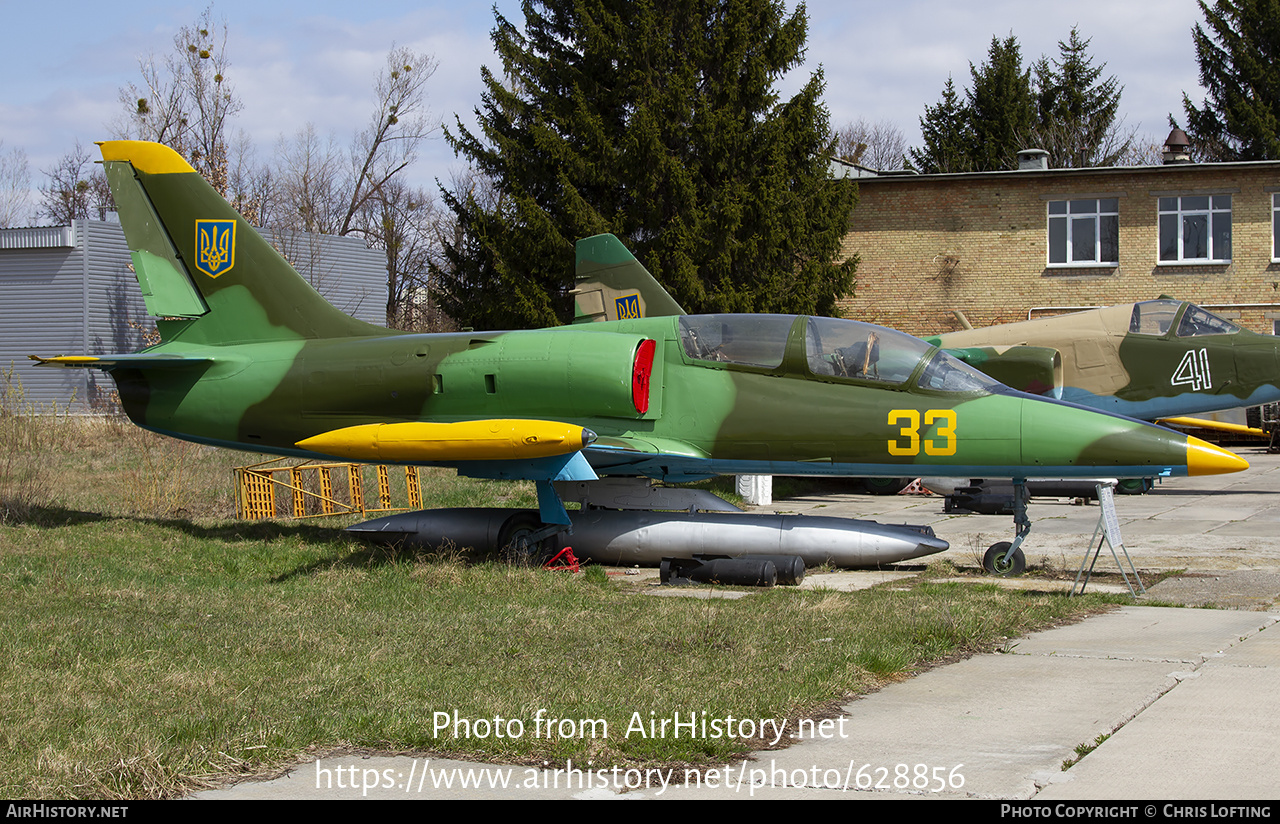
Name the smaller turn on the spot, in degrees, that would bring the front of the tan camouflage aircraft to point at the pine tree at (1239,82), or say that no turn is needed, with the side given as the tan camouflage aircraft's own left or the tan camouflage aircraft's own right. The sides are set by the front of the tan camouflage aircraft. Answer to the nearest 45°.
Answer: approximately 90° to the tan camouflage aircraft's own left

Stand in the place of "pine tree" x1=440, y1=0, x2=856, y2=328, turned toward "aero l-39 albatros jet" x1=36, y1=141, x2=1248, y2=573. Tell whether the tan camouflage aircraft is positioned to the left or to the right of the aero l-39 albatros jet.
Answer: left

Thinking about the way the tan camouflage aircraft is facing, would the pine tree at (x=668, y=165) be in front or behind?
behind

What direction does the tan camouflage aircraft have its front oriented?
to the viewer's right

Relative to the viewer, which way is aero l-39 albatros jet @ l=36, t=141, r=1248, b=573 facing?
to the viewer's right

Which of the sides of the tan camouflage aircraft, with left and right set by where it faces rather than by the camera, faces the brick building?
left

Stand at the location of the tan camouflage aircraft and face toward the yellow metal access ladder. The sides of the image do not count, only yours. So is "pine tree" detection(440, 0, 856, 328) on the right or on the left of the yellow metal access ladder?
right

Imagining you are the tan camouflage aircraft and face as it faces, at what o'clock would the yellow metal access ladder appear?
The yellow metal access ladder is roughly at 5 o'clock from the tan camouflage aircraft.

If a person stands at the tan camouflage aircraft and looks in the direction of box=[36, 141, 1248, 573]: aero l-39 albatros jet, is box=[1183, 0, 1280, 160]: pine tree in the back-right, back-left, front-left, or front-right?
back-right

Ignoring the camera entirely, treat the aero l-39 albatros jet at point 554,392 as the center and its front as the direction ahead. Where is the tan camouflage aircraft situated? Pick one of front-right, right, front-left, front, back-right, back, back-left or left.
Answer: front-left

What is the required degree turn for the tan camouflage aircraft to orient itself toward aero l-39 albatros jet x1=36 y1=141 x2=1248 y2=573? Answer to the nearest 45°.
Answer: approximately 135° to its right
